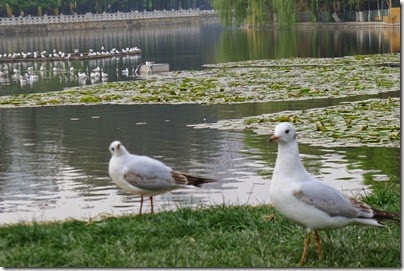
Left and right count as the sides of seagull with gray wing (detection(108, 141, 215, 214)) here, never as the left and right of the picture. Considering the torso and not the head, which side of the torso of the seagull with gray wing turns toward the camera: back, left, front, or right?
left

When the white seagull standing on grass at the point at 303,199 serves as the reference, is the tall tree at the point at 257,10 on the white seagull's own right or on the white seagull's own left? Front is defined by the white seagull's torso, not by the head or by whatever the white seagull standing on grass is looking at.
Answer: on the white seagull's own right

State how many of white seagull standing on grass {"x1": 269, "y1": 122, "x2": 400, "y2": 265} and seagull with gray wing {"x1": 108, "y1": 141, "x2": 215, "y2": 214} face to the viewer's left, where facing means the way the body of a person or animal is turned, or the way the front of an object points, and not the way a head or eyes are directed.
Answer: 2

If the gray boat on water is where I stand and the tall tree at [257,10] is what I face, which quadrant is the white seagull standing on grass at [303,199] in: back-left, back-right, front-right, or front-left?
back-right

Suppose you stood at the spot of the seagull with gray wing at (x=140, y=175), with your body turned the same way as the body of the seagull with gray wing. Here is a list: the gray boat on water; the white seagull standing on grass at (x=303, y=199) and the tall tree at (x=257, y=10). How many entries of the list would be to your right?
2

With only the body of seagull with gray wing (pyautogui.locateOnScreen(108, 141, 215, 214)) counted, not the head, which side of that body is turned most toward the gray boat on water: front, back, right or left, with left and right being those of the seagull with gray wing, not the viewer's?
right

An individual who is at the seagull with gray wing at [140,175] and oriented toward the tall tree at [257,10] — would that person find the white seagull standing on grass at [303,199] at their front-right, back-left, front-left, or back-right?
back-right

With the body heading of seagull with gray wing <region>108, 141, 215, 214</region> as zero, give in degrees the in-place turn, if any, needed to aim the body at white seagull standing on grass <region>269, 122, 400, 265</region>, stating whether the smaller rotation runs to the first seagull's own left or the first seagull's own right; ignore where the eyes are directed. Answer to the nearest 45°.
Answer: approximately 135° to the first seagull's own left

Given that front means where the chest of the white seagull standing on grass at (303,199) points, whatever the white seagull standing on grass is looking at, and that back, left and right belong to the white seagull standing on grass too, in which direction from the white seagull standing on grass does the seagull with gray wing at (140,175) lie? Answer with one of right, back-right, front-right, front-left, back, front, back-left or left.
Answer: front-right

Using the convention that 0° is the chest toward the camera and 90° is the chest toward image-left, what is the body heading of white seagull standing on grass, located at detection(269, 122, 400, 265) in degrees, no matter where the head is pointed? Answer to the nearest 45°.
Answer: approximately 90°
